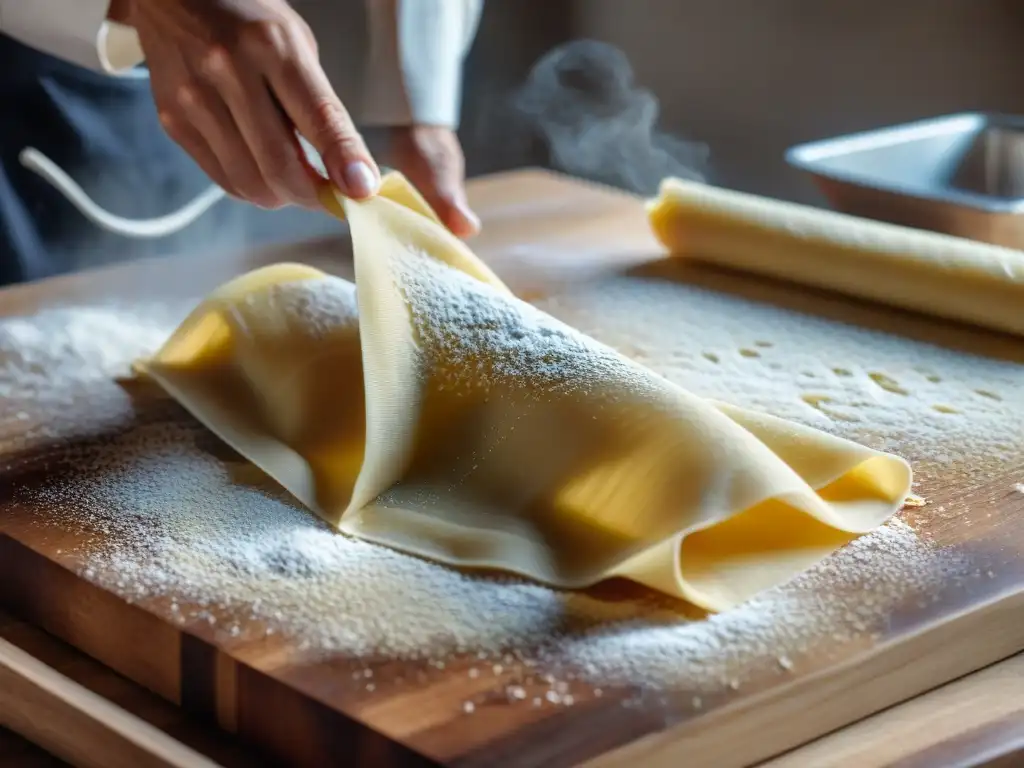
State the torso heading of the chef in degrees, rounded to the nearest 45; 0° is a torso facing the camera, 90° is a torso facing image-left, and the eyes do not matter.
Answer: approximately 315°
